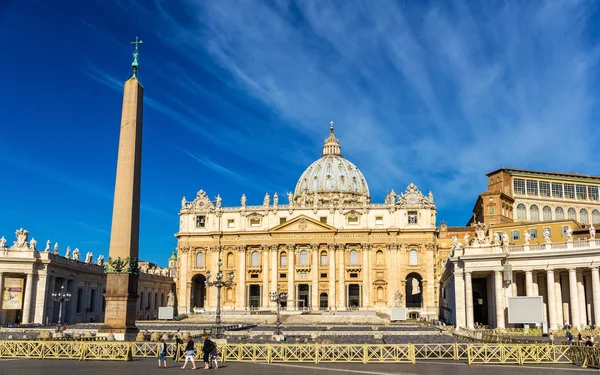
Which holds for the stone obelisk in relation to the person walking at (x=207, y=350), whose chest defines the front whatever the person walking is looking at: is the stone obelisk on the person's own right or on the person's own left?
on the person's own right
